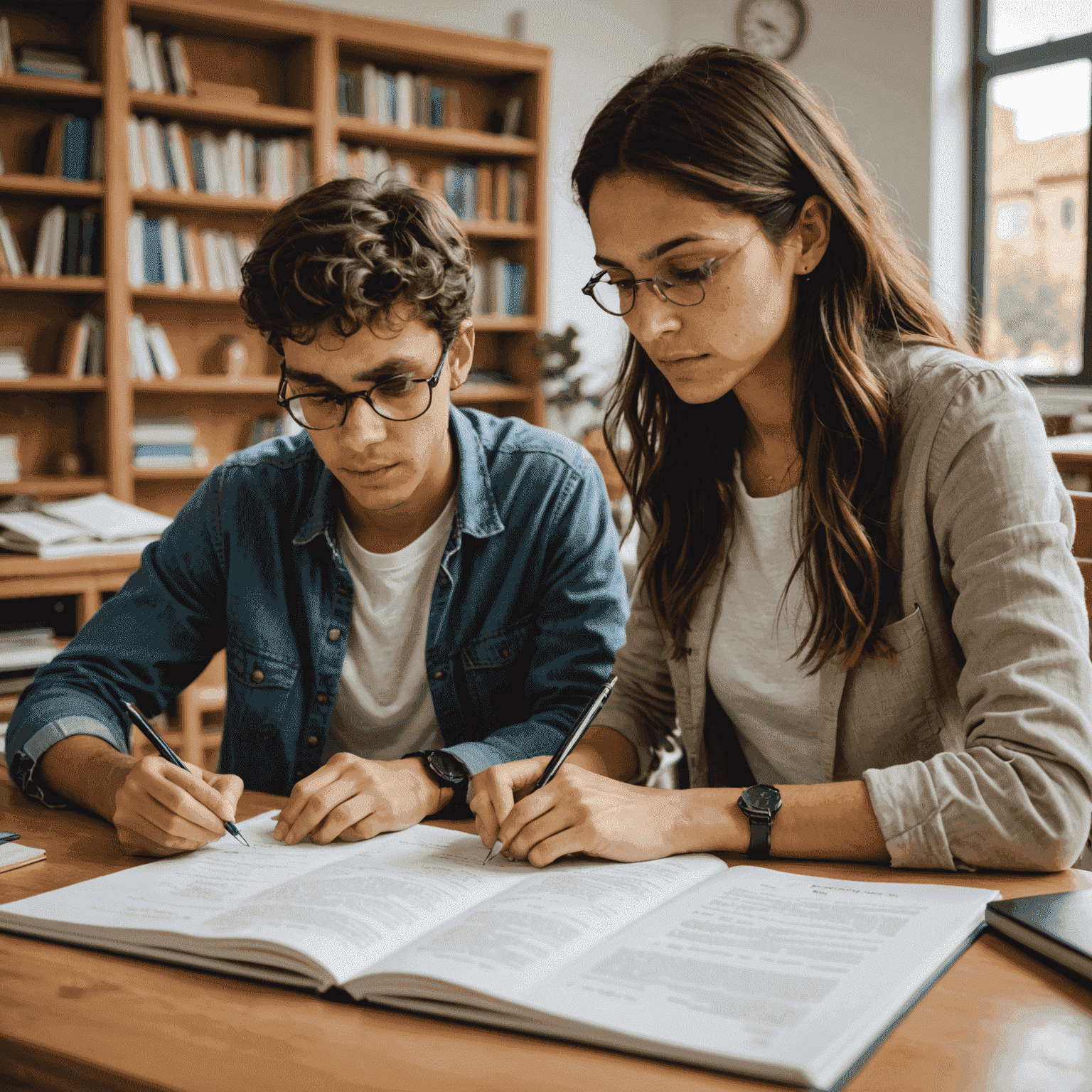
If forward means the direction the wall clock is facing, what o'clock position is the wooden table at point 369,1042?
The wooden table is roughly at 12 o'clock from the wall clock.

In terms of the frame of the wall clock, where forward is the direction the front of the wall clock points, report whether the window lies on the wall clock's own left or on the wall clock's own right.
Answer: on the wall clock's own left

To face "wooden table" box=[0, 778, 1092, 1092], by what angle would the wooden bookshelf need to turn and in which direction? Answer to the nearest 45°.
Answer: approximately 45° to its right

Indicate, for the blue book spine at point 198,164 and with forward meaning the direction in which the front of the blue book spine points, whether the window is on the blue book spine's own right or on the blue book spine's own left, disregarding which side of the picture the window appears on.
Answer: on the blue book spine's own left

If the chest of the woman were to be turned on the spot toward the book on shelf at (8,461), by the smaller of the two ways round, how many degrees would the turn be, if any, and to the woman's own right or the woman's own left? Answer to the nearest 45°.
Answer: approximately 90° to the woman's own right

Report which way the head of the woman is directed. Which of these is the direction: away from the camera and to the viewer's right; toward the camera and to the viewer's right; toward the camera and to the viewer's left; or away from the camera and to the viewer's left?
toward the camera and to the viewer's left

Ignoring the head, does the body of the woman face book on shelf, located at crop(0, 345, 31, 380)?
no

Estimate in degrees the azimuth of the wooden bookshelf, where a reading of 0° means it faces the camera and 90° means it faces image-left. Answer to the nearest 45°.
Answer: approximately 315°

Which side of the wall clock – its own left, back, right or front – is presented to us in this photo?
front

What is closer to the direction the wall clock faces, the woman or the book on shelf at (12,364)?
the woman

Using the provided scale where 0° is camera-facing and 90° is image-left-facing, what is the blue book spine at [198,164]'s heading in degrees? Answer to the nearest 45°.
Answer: approximately 0°

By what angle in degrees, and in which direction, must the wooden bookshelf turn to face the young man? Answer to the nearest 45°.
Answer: approximately 45° to its right

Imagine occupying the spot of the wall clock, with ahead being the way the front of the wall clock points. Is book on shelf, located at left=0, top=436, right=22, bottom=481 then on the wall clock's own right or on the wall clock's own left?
on the wall clock's own right

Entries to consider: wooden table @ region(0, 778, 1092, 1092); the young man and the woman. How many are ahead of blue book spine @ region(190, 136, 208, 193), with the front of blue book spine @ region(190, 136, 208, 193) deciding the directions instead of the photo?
3

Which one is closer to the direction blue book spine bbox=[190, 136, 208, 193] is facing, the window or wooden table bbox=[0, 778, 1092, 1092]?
the wooden table

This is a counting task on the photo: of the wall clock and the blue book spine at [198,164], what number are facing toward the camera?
2

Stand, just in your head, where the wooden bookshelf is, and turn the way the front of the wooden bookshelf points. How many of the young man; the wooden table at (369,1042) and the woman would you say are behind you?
0

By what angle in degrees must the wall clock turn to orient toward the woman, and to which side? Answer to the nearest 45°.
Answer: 0° — it already faces them
